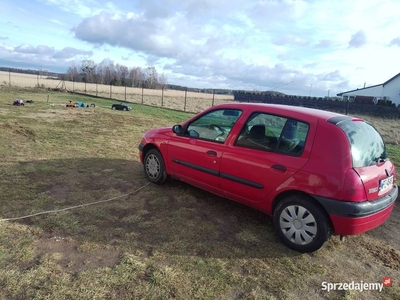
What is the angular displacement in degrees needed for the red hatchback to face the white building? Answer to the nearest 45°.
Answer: approximately 45° to its right

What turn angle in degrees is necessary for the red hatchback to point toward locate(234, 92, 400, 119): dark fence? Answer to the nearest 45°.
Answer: approximately 45° to its right

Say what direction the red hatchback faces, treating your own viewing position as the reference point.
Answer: facing away from the viewer and to the left of the viewer
